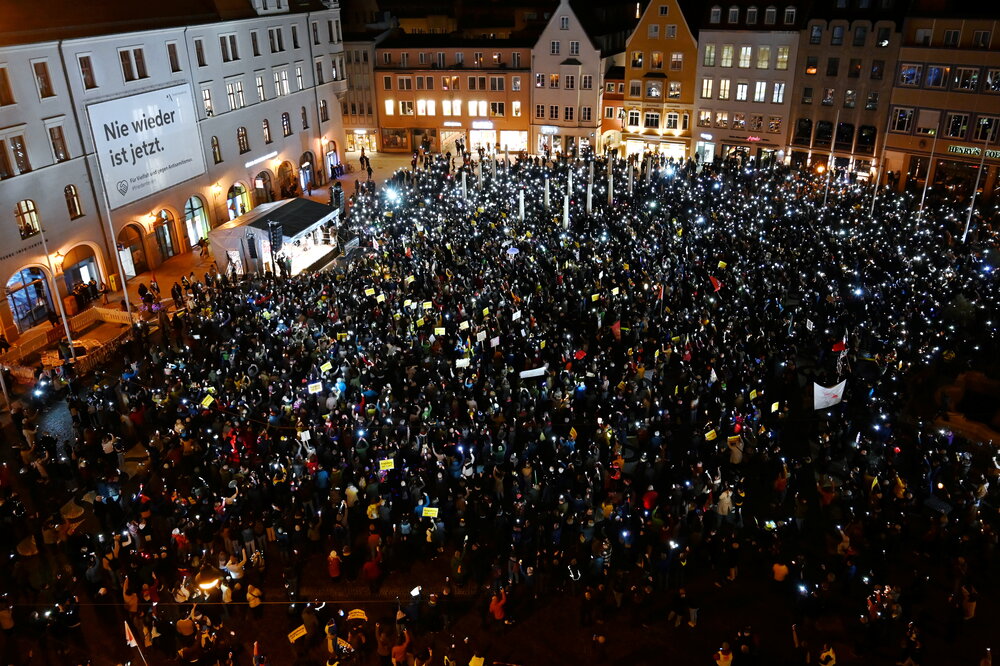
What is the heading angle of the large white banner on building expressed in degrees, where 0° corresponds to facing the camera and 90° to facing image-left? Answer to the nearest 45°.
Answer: approximately 315°

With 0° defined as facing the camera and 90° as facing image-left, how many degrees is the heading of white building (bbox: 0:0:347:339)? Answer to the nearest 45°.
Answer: approximately 315°
